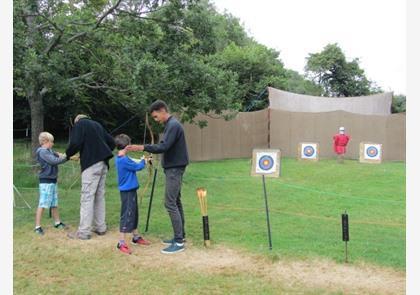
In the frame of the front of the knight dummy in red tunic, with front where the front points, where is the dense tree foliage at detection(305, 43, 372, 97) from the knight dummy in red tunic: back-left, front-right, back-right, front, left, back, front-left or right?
back

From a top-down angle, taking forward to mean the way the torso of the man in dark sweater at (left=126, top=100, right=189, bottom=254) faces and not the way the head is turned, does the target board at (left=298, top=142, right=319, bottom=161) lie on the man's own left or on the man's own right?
on the man's own right

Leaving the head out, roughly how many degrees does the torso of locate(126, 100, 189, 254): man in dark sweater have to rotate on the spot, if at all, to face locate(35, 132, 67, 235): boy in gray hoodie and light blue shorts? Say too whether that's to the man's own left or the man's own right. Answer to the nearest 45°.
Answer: approximately 45° to the man's own right

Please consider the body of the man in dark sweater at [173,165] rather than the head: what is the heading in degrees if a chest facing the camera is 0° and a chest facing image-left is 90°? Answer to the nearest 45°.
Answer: approximately 90°

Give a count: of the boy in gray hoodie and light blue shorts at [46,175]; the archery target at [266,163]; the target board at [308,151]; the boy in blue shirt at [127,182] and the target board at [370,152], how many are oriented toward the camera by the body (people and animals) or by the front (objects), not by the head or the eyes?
3

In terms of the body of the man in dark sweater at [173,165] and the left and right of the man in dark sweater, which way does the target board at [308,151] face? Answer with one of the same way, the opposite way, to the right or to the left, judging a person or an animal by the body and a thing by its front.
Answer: to the left

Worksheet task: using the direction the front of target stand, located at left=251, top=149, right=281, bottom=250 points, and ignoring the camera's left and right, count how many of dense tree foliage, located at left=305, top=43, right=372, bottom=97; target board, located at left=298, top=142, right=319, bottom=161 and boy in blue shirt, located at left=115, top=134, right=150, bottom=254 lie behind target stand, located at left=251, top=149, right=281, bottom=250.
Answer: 2

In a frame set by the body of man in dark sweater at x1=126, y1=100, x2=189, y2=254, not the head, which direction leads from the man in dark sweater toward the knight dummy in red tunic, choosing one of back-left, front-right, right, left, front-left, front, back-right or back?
back-right

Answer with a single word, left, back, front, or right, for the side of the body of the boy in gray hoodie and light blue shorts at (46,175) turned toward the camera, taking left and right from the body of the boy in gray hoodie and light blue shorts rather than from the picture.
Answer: right

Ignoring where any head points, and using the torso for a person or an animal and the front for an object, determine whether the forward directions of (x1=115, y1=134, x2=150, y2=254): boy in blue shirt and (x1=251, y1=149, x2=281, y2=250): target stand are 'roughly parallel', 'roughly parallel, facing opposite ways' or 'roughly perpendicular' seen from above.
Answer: roughly perpendicular

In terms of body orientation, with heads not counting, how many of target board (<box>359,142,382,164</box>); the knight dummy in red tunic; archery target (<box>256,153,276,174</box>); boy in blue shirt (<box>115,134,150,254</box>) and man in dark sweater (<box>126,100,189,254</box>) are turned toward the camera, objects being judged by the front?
3
